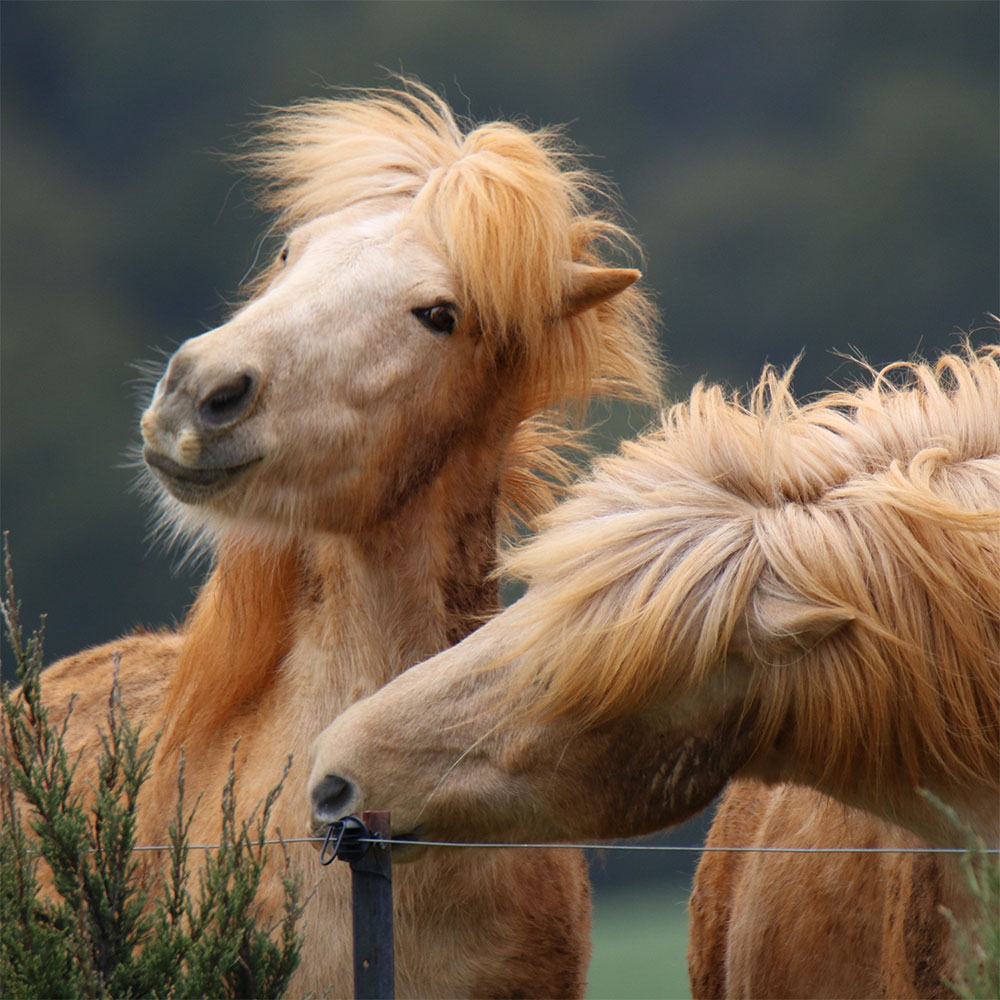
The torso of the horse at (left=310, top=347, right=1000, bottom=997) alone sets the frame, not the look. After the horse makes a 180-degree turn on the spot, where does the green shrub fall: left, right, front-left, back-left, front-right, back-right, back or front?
back

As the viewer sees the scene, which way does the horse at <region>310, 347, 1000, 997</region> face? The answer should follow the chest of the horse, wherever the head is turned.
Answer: to the viewer's left

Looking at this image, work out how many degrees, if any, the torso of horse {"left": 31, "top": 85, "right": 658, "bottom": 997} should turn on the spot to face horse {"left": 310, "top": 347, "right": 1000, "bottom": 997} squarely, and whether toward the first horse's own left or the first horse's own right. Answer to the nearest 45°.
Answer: approximately 90° to the first horse's own left

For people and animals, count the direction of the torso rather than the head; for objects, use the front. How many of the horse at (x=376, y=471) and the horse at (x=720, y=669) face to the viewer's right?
0
